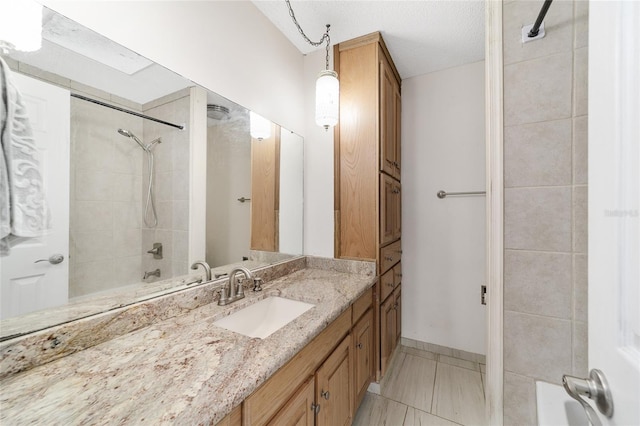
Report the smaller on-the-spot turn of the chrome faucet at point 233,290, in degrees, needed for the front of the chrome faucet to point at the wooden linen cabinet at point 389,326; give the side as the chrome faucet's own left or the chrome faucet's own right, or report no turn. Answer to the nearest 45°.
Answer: approximately 45° to the chrome faucet's own left

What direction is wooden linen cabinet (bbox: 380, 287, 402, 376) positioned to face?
to the viewer's right

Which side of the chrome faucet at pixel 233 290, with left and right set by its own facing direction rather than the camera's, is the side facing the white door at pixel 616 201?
front

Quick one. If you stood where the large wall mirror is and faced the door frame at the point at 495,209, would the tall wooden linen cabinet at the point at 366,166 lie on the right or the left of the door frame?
left

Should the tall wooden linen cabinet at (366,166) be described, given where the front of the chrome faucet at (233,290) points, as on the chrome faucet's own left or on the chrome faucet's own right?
on the chrome faucet's own left

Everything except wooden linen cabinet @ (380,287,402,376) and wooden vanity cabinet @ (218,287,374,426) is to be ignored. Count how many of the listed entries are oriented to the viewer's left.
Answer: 0

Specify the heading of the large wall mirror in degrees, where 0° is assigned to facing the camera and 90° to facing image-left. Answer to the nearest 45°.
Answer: approximately 315°

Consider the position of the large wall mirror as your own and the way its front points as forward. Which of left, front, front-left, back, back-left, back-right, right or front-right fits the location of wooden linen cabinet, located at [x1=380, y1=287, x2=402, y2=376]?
front-left

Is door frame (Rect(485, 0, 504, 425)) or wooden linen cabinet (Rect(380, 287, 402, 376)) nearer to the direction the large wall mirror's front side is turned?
the door frame
